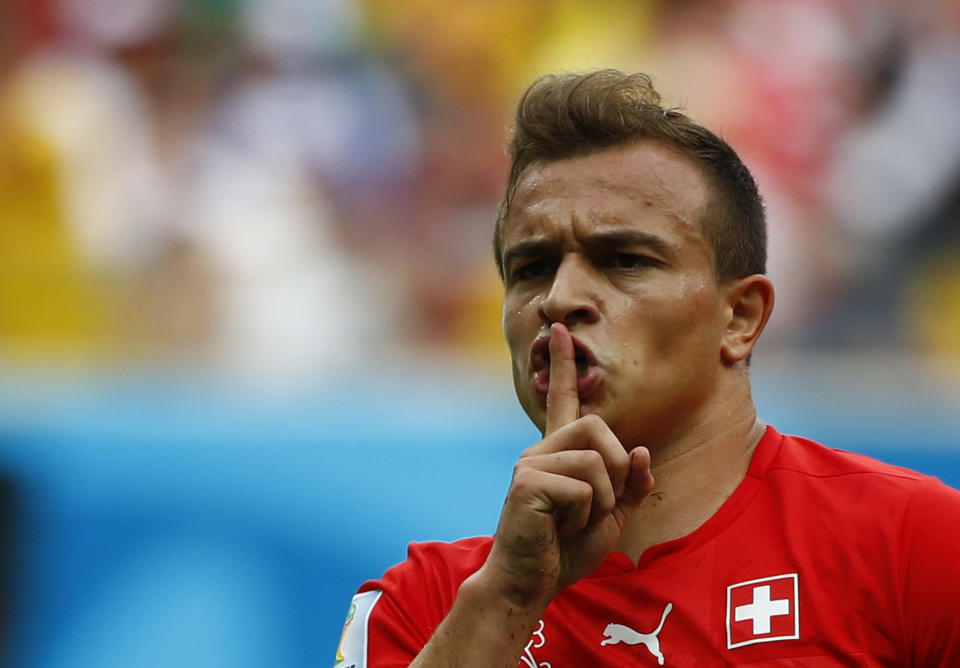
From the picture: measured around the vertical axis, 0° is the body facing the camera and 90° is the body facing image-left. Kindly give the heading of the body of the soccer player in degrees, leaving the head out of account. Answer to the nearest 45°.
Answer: approximately 45°
